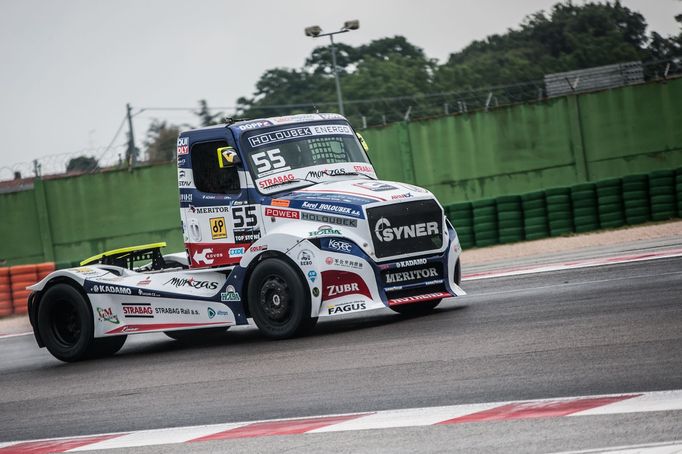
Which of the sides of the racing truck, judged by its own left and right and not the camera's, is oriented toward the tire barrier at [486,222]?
left

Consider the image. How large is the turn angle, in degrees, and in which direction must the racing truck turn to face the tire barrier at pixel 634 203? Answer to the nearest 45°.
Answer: approximately 90° to its left

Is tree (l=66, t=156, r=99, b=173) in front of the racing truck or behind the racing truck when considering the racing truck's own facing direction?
behind

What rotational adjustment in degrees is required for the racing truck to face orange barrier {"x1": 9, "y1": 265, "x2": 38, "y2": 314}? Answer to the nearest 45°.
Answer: approximately 180°

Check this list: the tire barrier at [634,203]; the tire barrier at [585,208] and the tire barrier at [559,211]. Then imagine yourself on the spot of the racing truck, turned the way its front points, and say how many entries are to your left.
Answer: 3

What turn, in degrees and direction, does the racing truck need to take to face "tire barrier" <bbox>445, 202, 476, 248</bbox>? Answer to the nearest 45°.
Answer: approximately 135° to its left

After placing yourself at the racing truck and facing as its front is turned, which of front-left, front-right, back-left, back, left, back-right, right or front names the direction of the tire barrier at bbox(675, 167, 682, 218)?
left

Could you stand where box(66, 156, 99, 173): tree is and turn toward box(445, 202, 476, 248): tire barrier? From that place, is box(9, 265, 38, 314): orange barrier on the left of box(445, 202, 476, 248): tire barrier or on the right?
right

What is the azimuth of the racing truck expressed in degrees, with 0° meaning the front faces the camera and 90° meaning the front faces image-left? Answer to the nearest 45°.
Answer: approximately 315°

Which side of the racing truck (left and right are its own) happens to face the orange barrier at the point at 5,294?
back

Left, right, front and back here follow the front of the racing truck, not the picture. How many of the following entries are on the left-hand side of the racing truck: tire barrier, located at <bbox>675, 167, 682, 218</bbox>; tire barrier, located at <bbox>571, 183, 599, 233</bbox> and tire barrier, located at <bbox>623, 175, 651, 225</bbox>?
3
